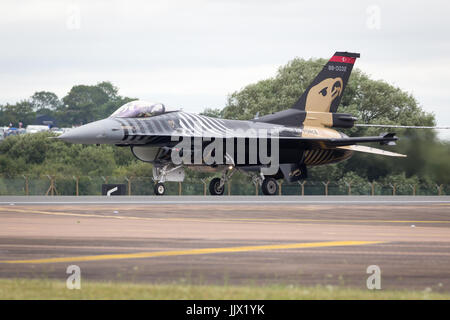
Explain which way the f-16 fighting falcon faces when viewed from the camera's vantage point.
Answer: facing the viewer and to the left of the viewer

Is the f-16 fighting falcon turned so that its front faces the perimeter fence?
no
